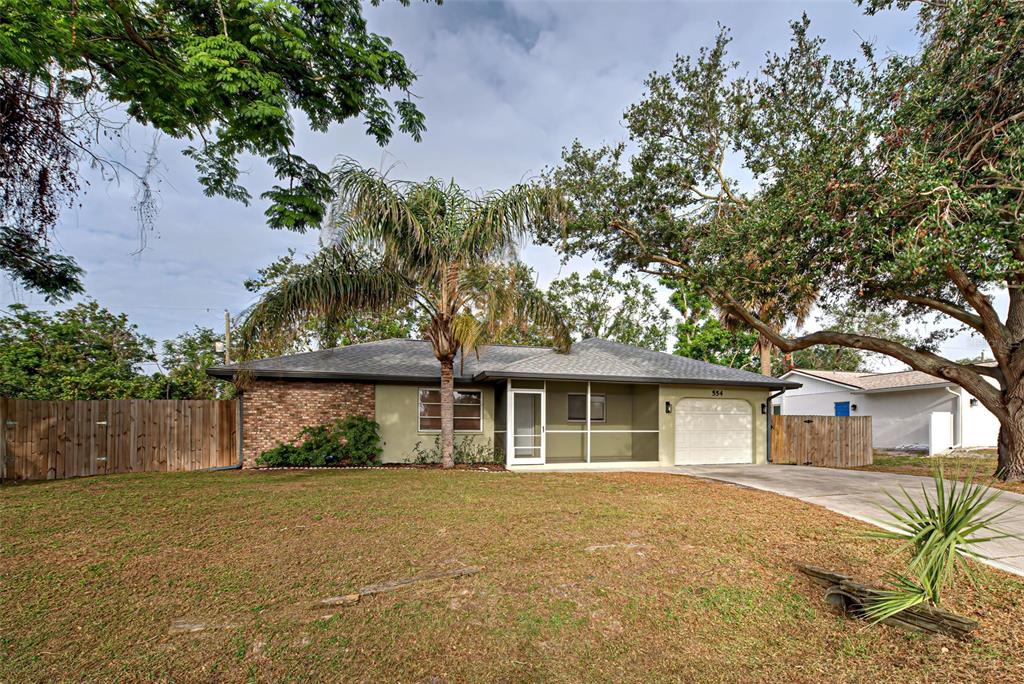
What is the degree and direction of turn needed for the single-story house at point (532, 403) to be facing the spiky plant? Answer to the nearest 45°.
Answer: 0° — it already faces it

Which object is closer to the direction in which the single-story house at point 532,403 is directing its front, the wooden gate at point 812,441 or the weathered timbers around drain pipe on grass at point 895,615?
the weathered timbers around drain pipe on grass

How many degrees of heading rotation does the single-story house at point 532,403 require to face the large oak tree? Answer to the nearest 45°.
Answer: approximately 45° to its left

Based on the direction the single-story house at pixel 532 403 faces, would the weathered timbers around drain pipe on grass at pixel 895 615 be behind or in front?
in front

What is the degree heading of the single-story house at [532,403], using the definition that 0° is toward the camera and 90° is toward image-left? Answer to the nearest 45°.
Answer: approximately 0°

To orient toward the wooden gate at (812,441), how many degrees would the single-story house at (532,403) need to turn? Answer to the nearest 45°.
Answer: approximately 90° to its left
